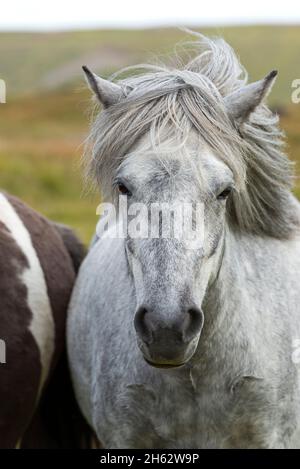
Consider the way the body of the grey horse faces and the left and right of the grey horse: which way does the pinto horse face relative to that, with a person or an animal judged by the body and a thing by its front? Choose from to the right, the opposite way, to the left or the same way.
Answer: to the right

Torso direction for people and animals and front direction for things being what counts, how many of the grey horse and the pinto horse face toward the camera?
1

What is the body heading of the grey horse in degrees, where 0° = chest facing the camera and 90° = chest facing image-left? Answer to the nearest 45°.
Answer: approximately 0°

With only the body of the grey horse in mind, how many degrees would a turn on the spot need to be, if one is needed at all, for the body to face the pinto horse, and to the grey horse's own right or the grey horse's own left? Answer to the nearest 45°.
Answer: approximately 135° to the grey horse's own right

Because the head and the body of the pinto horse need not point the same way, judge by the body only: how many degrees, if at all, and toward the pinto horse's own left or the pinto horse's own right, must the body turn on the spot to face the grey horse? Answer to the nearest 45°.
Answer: approximately 135° to the pinto horse's own left

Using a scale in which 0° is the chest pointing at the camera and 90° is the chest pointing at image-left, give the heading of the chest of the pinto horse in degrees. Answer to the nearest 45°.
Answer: approximately 90°
